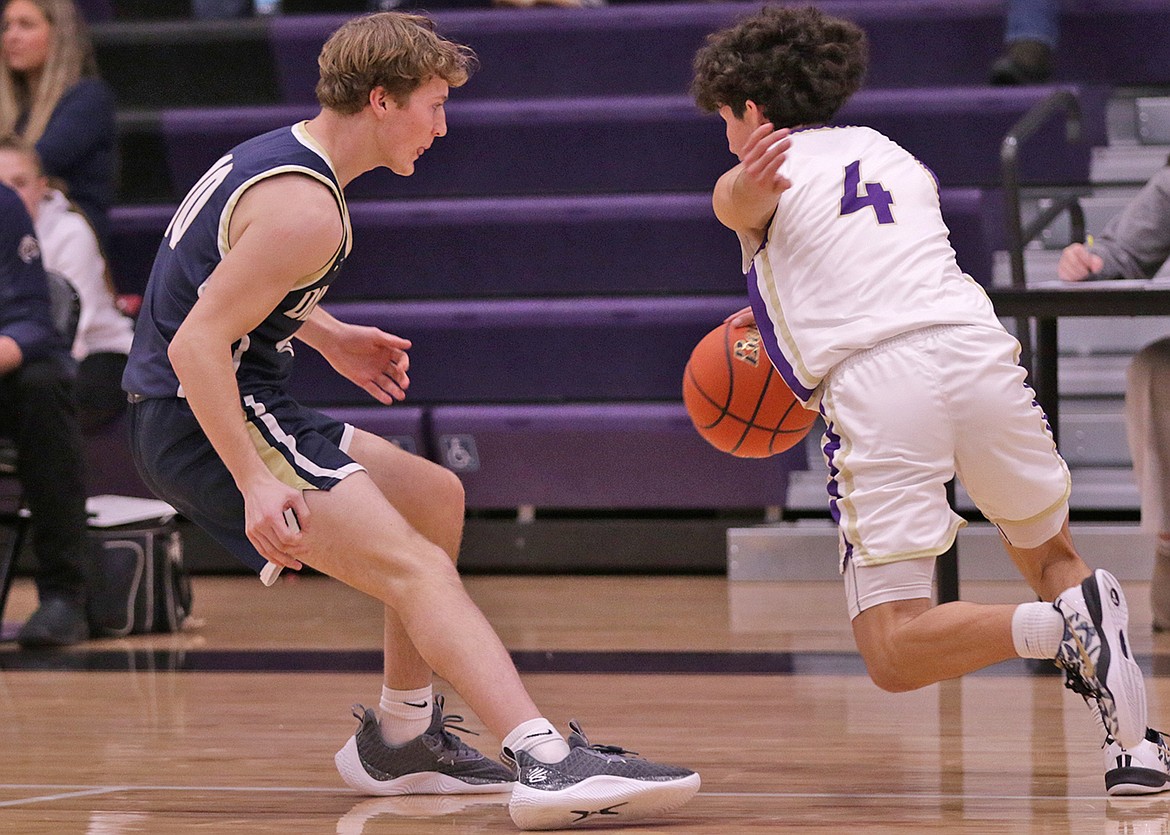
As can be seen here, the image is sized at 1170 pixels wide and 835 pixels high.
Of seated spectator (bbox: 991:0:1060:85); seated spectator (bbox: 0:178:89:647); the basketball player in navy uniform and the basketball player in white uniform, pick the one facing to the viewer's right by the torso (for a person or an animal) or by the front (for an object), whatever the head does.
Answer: the basketball player in navy uniform

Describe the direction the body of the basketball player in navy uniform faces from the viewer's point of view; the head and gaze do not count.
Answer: to the viewer's right

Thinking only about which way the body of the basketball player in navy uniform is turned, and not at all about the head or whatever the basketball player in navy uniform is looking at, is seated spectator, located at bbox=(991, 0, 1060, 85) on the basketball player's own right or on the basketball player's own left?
on the basketball player's own left

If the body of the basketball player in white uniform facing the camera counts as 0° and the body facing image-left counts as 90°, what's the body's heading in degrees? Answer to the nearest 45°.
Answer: approximately 135°

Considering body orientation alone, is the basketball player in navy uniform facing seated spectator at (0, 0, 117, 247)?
no

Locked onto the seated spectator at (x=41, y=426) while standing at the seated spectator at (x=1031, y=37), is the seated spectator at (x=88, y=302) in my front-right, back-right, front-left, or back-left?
front-right

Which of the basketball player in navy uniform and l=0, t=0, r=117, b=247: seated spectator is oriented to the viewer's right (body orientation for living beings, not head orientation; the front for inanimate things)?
the basketball player in navy uniform

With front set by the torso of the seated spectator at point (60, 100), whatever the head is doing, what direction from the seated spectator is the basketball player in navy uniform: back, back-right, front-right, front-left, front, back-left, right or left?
front-left

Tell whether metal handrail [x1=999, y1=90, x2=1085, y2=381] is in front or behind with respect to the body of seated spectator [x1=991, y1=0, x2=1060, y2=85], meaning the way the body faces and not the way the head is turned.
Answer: in front

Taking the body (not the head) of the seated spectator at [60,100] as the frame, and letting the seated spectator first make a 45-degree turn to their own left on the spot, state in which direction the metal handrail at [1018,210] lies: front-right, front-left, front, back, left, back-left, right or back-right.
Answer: front-left

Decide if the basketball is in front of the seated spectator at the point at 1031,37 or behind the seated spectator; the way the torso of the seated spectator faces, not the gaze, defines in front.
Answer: in front

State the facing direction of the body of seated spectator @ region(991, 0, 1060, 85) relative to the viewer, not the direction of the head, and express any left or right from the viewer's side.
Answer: facing the viewer and to the left of the viewer

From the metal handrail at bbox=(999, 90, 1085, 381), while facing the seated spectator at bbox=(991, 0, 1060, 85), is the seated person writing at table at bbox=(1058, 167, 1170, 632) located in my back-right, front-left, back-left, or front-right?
back-right

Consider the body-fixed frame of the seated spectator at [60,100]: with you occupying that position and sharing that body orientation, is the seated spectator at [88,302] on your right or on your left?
on your left

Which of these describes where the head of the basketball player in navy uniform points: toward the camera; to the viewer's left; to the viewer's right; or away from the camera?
to the viewer's right

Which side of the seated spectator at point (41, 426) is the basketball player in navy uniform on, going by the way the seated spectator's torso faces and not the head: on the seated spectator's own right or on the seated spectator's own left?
on the seated spectator's own left
